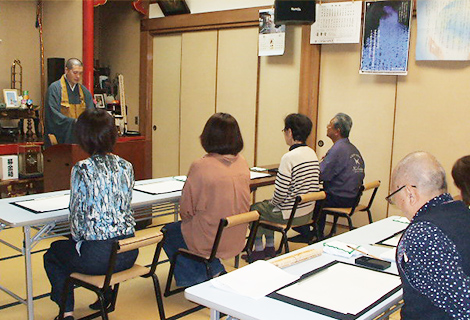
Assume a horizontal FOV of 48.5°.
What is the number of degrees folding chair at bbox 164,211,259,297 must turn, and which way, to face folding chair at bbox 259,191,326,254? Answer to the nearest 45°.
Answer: approximately 90° to its right

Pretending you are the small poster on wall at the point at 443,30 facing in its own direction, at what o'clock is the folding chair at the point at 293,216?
The folding chair is roughly at 1 o'clock from the small poster on wall.

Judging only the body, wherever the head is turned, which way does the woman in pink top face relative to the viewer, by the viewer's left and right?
facing away from the viewer and to the left of the viewer

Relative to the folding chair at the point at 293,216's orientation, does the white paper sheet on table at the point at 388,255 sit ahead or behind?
behind

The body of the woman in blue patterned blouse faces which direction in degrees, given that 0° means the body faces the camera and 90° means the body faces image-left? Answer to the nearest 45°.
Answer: approximately 135°

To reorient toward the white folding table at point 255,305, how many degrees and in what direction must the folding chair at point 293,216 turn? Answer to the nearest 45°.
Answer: approximately 135° to its left

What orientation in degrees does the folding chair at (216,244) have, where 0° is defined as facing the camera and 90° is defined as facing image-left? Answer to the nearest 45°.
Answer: approximately 135°

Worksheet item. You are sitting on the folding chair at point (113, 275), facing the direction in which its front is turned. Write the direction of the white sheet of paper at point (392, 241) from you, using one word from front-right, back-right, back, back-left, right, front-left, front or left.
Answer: back-right

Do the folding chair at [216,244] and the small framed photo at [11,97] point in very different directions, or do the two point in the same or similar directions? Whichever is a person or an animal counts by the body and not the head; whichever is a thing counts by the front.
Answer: very different directions
